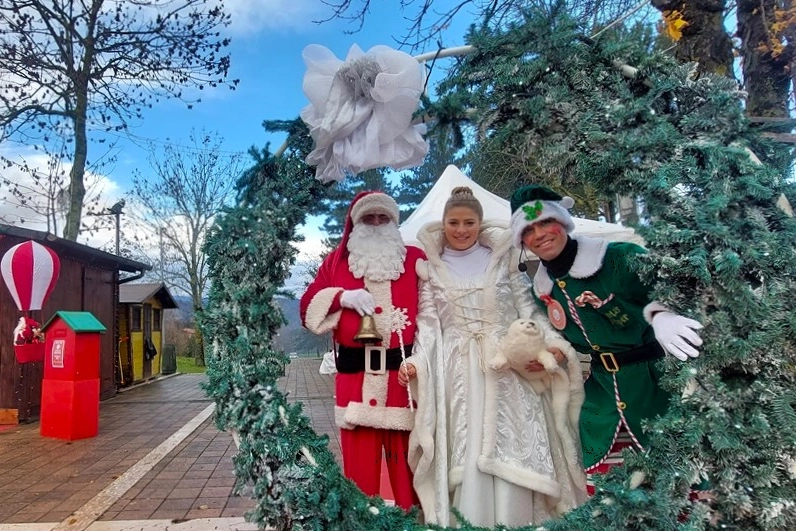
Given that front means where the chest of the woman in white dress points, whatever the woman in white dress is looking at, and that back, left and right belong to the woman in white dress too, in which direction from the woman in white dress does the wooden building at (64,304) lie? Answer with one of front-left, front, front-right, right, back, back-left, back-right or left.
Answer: back-right

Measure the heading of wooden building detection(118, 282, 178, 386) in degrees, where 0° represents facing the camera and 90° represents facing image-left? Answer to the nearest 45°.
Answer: approximately 315°

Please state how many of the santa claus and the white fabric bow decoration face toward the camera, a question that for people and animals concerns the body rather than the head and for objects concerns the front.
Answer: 2

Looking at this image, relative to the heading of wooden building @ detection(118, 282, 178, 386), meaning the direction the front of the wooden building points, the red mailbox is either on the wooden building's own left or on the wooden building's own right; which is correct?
on the wooden building's own right

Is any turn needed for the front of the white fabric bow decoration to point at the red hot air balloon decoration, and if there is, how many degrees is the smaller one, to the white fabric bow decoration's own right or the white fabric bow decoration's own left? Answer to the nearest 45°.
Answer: approximately 135° to the white fabric bow decoration's own right

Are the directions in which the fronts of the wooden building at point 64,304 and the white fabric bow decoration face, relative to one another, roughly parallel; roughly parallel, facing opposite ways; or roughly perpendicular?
roughly perpendicular

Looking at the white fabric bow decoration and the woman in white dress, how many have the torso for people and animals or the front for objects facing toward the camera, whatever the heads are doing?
2

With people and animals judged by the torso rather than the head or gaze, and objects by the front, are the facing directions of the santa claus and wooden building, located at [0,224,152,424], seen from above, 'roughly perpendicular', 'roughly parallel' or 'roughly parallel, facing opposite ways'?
roughly perpendicular
